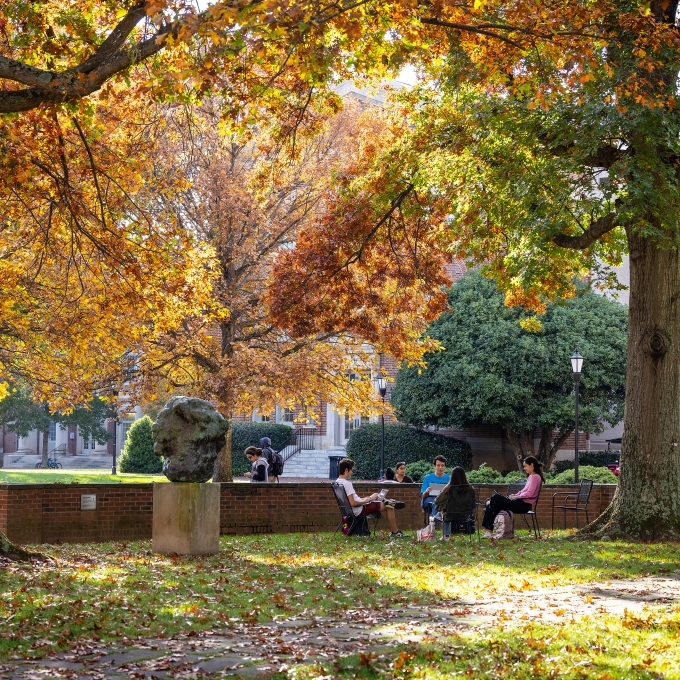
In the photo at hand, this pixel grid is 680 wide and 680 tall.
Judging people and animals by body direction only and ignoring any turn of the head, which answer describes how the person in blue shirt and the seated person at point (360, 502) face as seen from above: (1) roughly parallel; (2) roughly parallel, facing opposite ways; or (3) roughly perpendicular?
roughly perpendicular

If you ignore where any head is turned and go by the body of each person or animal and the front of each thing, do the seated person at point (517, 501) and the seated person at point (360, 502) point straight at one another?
yes

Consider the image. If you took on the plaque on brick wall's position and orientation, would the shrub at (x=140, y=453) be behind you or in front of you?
behind

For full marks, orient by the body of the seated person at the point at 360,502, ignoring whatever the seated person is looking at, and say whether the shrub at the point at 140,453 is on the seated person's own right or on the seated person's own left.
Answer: on the seated person's own left

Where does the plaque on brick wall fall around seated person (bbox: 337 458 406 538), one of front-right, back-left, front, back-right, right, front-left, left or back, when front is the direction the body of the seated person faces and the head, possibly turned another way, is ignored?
back

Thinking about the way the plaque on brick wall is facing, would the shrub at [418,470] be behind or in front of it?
behind

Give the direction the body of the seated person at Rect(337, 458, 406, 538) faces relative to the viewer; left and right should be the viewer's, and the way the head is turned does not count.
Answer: facing to the right of the viewer

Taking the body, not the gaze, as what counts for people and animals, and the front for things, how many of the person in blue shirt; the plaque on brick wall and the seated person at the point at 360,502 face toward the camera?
2

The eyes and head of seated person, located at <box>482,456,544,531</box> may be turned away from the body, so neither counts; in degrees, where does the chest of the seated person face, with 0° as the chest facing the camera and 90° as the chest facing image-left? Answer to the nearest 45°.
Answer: approximately 90°

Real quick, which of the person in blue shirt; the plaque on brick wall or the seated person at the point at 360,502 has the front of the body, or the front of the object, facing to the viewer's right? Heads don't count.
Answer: the seated person
